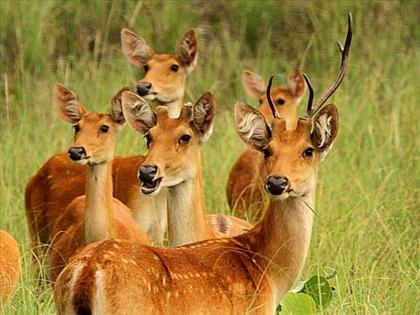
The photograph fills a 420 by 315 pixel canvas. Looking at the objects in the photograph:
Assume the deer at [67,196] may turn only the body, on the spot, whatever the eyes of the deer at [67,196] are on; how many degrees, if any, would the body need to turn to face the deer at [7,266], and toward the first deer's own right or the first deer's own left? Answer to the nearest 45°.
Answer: approximately 90° to the first deer's own right

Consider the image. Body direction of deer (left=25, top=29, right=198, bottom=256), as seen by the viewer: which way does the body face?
to the viewer's right

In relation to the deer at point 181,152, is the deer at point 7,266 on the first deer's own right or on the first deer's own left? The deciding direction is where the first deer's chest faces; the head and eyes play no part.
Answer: on the first deer's own right

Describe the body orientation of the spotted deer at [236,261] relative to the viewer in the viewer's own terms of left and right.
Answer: facing away from the viewer and to the right of the viewer

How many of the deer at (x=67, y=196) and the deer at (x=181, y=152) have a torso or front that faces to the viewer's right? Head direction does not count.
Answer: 1

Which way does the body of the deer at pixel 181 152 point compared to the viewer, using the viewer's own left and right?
facing the viewer and to the left of the viewer

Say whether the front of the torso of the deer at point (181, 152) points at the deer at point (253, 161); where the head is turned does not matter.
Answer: no

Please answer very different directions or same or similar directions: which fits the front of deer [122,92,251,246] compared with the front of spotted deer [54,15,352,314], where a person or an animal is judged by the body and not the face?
very different directions

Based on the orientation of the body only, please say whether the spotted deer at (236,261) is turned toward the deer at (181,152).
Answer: no

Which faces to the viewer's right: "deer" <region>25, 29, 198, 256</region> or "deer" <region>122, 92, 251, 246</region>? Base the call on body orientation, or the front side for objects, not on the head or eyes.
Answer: "deer" <region>25, 29, 198, 256</region>

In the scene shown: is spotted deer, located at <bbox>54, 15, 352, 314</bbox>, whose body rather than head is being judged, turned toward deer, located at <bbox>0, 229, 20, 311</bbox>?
no
